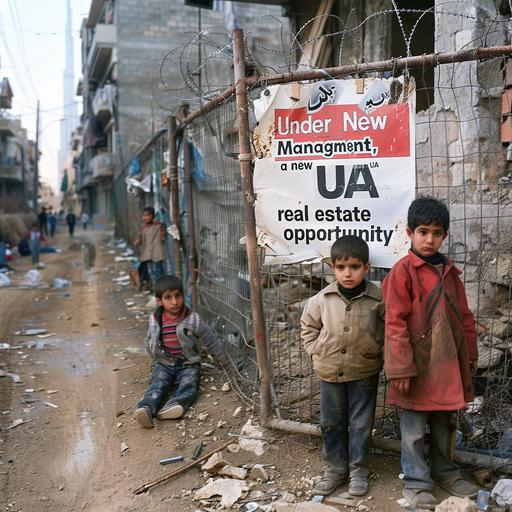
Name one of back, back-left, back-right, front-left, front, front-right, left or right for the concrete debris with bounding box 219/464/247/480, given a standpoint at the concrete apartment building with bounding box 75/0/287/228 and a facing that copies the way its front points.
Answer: left

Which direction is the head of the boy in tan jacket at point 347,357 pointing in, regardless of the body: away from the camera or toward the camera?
toward the camera

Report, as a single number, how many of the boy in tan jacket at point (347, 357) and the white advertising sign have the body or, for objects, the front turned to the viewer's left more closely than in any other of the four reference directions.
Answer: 0

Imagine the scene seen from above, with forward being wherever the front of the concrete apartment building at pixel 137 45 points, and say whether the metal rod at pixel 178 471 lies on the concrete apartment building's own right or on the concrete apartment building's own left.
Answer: on the concrete apartment building's own left

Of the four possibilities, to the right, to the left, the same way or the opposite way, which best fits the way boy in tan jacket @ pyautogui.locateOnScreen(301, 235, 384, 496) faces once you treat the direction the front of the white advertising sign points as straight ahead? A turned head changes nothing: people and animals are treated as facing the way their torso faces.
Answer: the same way

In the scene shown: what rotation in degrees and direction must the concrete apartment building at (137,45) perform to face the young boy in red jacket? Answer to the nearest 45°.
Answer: approximately 90° to its left

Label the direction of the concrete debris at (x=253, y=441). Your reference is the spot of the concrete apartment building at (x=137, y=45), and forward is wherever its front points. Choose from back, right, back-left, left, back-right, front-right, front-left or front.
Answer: left

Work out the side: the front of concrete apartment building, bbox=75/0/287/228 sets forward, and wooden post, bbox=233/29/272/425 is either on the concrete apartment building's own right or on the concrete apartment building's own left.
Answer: on the concrete apartment building's own left

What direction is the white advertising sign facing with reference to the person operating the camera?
facing the viewer

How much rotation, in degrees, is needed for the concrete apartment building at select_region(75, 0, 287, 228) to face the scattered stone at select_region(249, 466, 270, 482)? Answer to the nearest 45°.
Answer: approximately 90° to its left

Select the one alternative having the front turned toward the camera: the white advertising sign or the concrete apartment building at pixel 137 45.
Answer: the white advertising sign

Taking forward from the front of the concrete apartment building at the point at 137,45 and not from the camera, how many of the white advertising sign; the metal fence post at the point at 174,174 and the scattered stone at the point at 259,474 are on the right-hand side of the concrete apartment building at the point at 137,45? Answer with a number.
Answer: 0

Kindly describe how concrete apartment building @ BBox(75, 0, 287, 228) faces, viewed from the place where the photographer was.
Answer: facing to the left of the viewer

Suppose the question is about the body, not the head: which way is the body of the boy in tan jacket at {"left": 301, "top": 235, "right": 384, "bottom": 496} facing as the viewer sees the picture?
toward the camera

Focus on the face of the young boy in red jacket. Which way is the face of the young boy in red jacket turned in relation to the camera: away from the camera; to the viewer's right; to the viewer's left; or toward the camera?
toward the camera

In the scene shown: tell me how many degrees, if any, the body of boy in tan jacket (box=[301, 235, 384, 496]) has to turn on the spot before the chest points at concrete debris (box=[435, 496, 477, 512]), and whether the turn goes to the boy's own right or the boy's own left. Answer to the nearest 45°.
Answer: approximately 45° to the boy's own left

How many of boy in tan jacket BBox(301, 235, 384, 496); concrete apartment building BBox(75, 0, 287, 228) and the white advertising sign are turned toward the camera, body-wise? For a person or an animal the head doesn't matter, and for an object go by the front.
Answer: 2

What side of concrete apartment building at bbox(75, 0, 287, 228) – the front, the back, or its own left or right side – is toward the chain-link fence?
left
